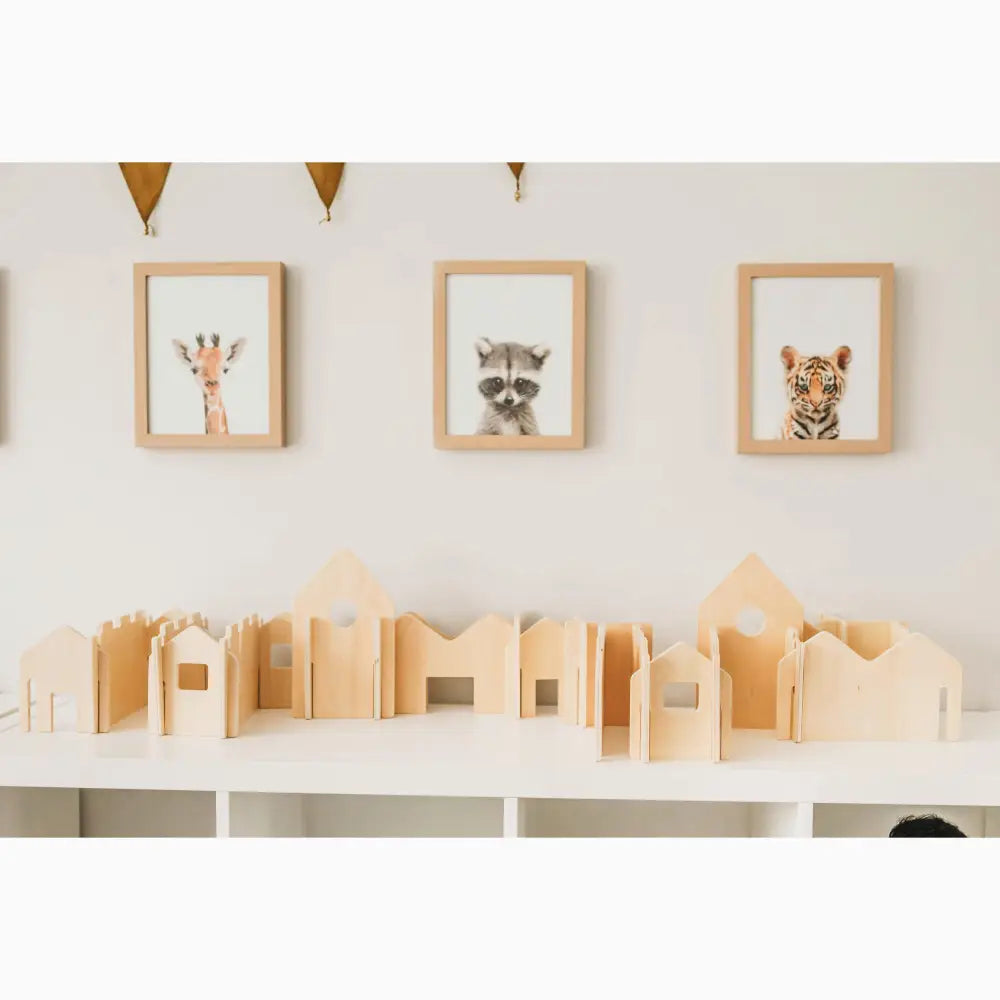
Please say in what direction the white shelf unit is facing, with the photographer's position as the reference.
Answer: facing the viewer

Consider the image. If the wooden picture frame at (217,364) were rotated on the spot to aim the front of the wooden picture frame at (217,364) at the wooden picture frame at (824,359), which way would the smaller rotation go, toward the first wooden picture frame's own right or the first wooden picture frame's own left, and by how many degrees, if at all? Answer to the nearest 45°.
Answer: approximately 90° to the first wooden picture frame's own left

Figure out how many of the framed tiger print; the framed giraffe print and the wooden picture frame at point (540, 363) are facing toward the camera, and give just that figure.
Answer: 3

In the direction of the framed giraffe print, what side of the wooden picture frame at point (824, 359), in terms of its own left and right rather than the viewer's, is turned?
right
